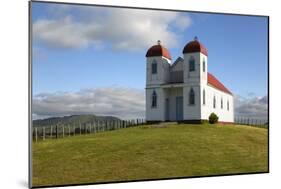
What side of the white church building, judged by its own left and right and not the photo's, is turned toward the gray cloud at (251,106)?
back

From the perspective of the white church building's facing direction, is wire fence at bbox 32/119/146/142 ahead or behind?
ahead

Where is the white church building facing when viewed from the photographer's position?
facing the viewer and to the left of the viewer
